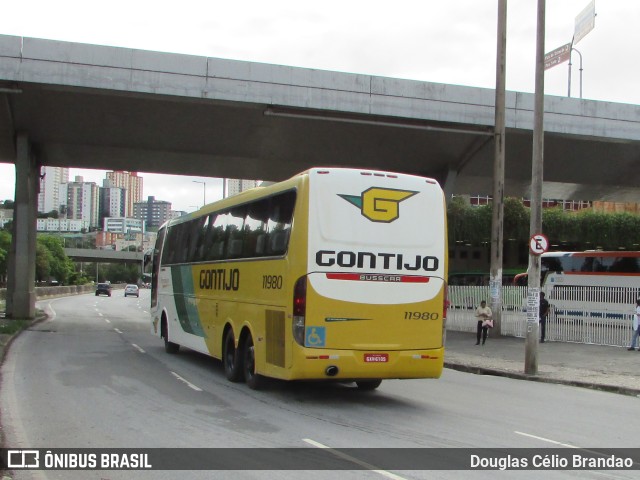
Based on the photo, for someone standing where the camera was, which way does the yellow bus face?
facing away from the viewer and to the left of the viewer

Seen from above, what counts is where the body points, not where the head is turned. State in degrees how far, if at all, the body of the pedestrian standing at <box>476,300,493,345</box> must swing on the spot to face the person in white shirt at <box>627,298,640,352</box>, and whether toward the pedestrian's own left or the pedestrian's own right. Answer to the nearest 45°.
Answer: approximately 90° to the pedestrian's own left

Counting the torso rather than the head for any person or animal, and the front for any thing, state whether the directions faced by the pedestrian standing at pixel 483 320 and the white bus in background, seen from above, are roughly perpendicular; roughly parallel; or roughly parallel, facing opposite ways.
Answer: roughly perpendicular

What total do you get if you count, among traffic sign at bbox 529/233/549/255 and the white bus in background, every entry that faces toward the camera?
1

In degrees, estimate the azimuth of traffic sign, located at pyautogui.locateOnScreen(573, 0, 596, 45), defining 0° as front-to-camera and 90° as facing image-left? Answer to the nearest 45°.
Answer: approximately 45°

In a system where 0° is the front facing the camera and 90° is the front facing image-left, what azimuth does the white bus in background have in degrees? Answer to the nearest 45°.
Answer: approximately 90°

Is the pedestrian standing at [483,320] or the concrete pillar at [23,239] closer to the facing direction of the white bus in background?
the concrete pillar
